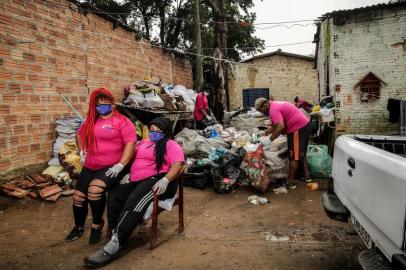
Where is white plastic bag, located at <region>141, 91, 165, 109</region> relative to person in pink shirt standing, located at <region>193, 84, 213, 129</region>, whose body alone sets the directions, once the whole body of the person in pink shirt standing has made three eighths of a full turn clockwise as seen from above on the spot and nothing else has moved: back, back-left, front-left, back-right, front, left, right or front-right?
front

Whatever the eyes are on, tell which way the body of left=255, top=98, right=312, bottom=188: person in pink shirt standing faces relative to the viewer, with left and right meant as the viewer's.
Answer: facing to the left of the viewer

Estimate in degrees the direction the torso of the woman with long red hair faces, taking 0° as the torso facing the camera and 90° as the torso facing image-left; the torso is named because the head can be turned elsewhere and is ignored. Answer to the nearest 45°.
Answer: approximately 45°

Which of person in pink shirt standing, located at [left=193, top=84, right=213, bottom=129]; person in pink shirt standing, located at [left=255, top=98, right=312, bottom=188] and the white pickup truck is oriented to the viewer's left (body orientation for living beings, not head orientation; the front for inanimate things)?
person in pink shirt standing, located at [left=255, top=98, right=312, bottom=188]

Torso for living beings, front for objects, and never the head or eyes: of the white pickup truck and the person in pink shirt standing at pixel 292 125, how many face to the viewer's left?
1

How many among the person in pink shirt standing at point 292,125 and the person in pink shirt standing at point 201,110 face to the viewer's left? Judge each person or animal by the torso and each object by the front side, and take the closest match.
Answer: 1

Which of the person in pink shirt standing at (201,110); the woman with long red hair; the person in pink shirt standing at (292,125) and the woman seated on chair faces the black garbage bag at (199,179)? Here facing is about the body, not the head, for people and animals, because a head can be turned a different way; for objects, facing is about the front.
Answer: the person in pink shirt standing at (292,125)
